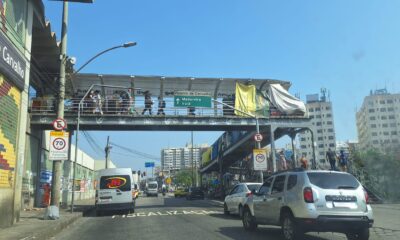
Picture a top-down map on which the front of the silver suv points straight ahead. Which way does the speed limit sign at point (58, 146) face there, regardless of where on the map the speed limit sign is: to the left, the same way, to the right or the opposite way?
the opposite way

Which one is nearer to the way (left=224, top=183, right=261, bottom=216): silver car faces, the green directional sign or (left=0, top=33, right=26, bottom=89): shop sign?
the green directional sign

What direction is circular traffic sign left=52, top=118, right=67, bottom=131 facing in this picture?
toward the camera

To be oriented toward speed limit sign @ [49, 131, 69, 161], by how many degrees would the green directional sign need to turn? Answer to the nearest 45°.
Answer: approximately 45° to its right

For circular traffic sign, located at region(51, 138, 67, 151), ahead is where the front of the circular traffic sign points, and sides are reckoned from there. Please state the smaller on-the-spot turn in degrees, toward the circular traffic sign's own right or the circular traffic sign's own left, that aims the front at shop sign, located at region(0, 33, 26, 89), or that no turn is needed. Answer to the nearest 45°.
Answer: approximately 45° to the circular traffic sign's own right

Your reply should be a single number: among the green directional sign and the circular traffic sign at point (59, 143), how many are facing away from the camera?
0

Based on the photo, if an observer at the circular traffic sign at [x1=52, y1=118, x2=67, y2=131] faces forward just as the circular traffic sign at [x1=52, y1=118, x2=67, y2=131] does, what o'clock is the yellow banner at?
The yellow banner is roughly at 8 o'clock from the circular traffic sign.

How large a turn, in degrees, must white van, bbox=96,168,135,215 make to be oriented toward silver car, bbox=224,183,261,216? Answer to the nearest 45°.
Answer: approximately 135° to its right

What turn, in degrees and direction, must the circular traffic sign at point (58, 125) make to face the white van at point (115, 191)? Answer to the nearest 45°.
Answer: approximately 135° to its left

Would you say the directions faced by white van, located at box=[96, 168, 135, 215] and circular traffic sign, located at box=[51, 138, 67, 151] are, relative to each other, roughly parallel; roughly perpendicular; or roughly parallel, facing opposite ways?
roughly parallel, facing opposite ways

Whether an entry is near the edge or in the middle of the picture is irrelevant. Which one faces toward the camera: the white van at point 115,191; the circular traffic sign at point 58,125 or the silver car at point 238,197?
the circular traffic sign

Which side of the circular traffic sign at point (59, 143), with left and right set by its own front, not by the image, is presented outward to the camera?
front

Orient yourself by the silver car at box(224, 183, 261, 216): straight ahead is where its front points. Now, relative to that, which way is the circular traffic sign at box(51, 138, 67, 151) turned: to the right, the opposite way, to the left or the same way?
the opposite way

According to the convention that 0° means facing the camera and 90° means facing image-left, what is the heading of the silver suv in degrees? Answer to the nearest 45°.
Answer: approximately 135°

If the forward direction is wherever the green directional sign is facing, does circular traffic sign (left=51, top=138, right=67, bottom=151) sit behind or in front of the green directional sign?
in front

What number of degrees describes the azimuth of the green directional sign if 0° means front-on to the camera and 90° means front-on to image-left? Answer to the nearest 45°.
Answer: approximately 0°
